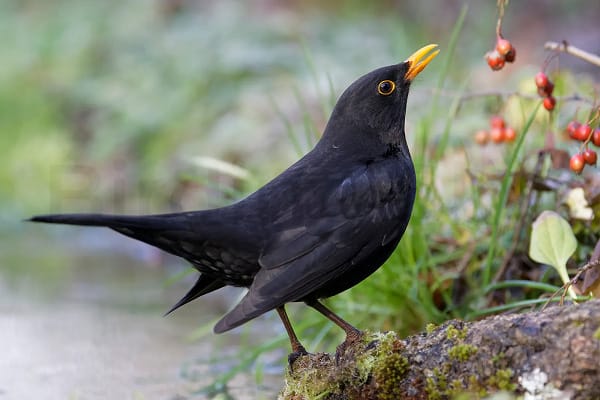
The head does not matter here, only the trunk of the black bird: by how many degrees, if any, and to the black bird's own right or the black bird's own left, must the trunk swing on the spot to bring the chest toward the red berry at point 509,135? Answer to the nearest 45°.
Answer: approximately 45° to the black bird's own left

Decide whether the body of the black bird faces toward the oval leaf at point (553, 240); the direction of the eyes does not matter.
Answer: yes

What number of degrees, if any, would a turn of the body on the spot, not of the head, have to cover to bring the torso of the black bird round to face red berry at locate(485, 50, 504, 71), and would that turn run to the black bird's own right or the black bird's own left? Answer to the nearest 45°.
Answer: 0° — it already faces it

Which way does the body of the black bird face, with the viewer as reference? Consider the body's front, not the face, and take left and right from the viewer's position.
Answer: facing to the right of the viewer

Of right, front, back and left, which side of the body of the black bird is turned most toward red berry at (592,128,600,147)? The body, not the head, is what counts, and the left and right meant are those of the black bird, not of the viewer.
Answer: front

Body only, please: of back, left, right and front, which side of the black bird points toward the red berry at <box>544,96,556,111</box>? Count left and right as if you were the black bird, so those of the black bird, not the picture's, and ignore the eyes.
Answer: front

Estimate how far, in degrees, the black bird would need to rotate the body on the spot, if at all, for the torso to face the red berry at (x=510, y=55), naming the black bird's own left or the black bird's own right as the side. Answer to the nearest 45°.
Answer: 0° — it already faces it

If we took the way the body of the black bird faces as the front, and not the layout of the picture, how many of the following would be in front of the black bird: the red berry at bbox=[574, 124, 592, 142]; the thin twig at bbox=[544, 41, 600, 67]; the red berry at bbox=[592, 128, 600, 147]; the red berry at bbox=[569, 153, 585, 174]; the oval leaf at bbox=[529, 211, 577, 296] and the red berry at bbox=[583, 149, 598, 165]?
6

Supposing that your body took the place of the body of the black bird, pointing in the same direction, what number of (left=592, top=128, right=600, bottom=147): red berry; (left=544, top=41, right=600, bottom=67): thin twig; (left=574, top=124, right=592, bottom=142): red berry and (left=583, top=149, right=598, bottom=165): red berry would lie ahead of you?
4

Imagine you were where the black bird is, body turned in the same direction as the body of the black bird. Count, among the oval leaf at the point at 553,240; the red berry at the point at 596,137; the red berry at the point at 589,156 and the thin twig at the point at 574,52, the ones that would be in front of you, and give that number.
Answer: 4

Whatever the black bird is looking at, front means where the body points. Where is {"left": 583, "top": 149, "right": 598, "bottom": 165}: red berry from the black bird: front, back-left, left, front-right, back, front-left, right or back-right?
front

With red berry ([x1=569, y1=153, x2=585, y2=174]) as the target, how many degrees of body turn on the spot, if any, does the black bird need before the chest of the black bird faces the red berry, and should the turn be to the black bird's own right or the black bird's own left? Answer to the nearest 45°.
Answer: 0° — it already faces it

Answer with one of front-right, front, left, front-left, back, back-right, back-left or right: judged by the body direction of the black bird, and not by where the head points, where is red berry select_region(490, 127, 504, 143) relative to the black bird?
front-left

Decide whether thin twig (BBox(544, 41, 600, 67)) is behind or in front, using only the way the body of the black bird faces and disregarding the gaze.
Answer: in front
